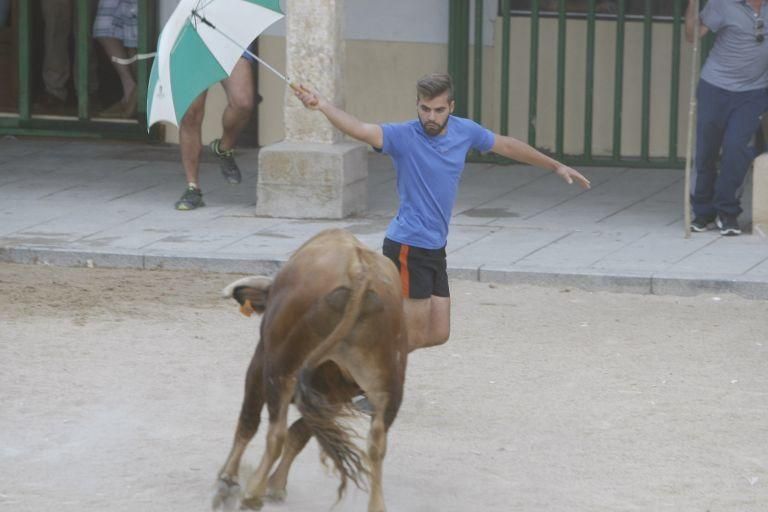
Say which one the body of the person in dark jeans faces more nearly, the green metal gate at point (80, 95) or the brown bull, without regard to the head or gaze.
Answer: the brown bull

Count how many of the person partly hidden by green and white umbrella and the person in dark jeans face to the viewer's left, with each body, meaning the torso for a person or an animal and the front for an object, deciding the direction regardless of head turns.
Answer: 0

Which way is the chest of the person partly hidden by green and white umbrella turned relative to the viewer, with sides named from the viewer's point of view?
facing the viewer and to the right of the viewer

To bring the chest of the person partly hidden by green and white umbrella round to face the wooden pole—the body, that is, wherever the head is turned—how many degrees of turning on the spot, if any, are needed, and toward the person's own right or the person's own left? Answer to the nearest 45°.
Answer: approximately 90° to the person's own left

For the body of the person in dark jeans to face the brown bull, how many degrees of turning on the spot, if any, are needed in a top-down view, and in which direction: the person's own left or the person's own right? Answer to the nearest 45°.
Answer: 0° — they already face it

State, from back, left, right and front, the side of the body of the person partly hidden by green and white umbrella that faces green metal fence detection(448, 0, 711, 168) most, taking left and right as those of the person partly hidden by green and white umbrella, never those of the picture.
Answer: left

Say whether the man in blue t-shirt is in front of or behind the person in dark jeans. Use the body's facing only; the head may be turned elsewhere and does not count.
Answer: in front

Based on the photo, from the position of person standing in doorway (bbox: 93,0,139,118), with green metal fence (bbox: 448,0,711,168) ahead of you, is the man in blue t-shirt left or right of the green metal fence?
right

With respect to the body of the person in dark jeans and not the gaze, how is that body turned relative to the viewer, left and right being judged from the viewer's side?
facing the viewer
